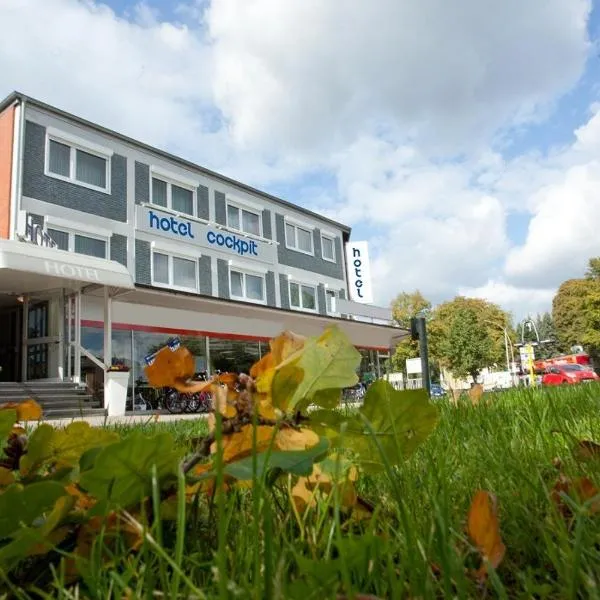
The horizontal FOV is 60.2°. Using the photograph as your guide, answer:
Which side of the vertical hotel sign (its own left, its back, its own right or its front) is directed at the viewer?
front

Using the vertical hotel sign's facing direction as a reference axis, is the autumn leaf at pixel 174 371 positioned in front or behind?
in front

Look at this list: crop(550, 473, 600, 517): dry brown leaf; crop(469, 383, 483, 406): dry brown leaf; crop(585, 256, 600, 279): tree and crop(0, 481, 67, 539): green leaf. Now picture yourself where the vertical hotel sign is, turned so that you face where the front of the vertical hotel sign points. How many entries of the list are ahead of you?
3

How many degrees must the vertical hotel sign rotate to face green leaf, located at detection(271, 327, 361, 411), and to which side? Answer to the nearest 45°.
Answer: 0° — it already faces it

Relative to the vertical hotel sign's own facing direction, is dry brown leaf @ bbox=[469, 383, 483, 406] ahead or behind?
ahead

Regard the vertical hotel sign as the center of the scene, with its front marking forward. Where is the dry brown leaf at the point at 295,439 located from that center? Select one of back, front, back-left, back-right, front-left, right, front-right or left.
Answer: front

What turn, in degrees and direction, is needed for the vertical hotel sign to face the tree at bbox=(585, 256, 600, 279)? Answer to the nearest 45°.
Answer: approximately 135° to its left

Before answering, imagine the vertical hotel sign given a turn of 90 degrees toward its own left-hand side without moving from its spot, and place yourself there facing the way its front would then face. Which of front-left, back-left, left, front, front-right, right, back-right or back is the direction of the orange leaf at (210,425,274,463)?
right

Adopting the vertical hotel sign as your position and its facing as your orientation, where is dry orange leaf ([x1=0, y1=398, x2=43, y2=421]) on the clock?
The dry orange leaf is roughly at 12 o'clock from the vertical hotel sign.

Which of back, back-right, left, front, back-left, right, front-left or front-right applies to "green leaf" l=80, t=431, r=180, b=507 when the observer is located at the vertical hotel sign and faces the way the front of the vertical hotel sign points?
front

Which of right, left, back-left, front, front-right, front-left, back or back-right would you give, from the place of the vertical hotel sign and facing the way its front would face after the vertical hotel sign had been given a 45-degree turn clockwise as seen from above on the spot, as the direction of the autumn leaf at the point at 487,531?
front-left

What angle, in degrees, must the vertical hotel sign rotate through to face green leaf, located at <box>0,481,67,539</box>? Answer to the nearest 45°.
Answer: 0° — it already faces it

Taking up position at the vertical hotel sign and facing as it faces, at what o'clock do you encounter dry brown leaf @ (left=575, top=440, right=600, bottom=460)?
The dry brown leaf is roughly at 12 o'clock from the vertical hotel sign.

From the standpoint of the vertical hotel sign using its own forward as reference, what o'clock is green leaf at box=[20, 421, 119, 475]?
The green leaf is roughly at 12 o'clock from the vertical hotel sign.

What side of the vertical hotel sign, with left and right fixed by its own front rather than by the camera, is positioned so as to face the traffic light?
left

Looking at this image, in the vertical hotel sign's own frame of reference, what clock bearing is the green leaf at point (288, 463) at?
The green leaf is roughly at 12 o'clock from the vertical hotel sign.
